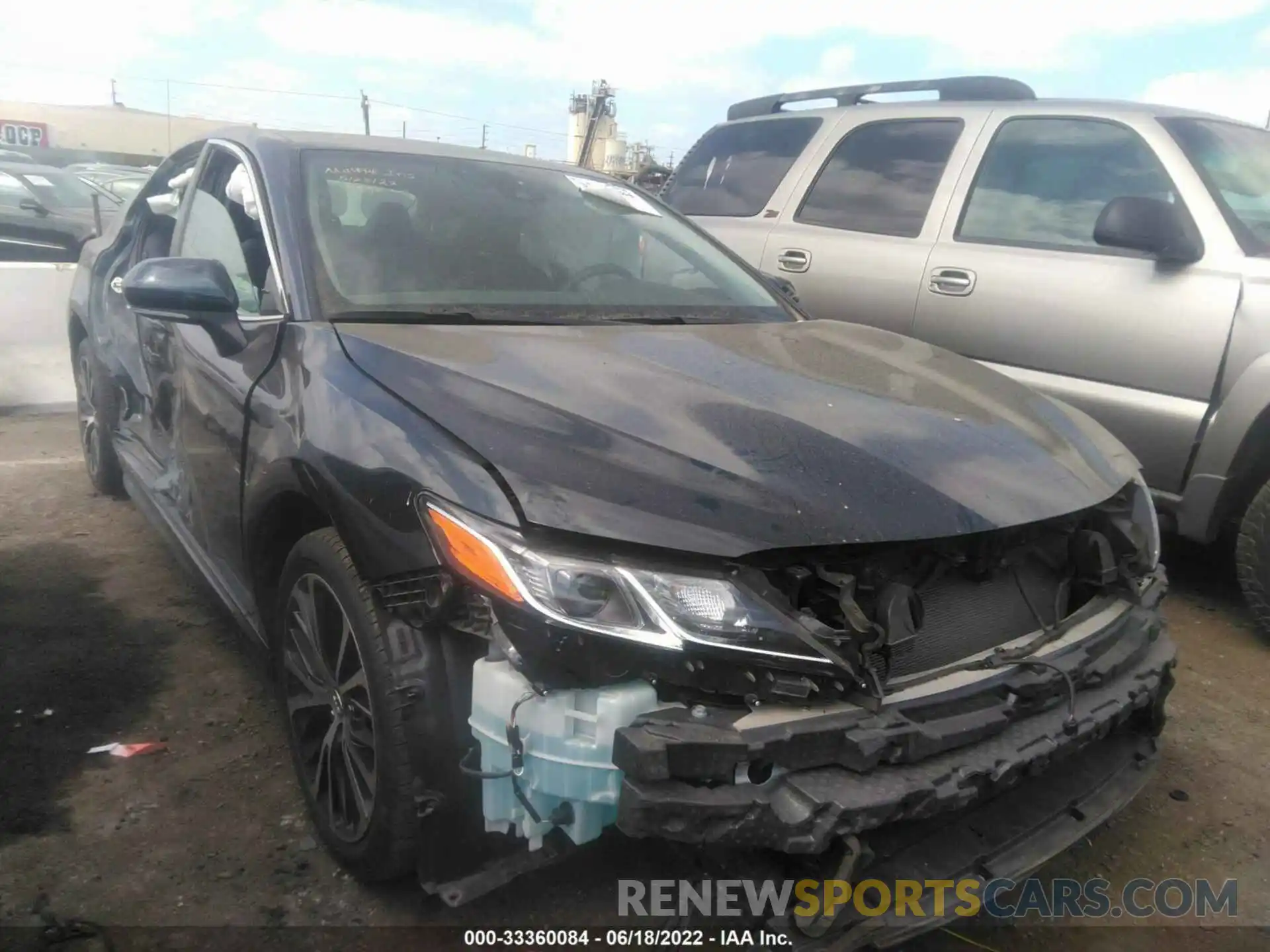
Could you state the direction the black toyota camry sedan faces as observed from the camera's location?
facing the viewer and to the right of the viewer

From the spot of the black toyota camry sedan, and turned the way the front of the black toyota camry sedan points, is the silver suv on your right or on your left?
on your left

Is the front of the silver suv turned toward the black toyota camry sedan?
no

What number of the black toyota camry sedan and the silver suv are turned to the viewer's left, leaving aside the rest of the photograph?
0
